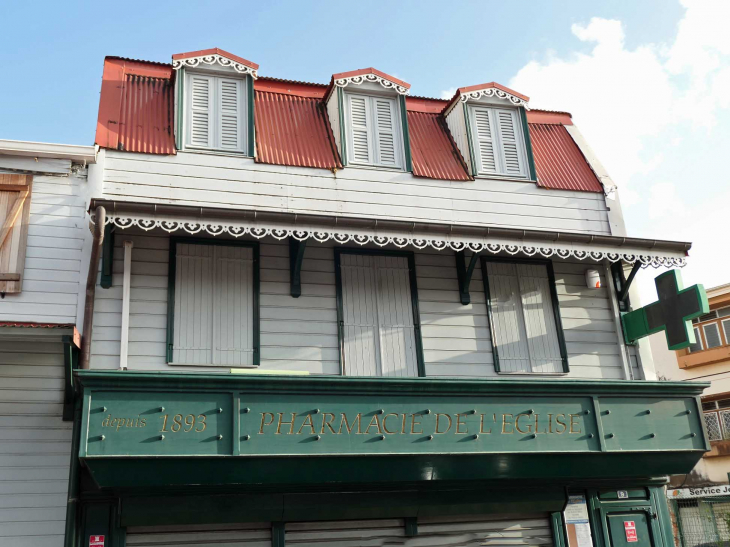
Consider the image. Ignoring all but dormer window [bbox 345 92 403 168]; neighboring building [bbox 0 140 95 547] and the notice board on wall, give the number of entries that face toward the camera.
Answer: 3

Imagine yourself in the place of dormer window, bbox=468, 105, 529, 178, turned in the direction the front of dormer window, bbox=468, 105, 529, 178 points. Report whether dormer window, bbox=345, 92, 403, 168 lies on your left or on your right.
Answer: on your right

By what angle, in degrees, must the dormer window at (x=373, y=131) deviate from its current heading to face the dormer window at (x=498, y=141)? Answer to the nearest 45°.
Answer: approximately 90° to its left

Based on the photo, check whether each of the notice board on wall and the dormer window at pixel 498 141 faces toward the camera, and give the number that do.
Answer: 2

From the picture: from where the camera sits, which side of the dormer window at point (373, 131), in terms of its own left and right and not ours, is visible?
front

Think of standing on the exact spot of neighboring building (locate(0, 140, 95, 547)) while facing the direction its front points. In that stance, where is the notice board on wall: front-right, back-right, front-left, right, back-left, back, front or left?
left

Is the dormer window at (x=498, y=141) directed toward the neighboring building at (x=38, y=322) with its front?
no

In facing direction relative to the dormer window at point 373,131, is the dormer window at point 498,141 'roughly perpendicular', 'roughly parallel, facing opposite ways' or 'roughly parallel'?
roughly parallel

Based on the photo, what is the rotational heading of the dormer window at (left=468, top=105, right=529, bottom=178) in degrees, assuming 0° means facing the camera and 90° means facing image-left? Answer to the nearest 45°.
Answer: approximately 0°

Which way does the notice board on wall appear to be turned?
toward the camera

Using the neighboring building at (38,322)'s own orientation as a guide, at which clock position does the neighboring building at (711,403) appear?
the neighboring building at (711,403) is roughly at 8 o'clock from the neighboring building at (38,322).

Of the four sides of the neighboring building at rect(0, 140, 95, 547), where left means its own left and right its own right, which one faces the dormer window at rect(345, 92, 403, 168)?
left

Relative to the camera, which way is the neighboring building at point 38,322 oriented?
toward the camera

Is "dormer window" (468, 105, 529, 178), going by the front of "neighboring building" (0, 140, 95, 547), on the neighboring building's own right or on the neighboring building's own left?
on the neighboring building's own left

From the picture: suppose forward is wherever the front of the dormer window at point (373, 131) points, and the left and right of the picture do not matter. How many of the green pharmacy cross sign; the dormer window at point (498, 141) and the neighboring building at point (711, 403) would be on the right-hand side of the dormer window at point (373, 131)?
0
